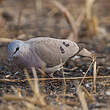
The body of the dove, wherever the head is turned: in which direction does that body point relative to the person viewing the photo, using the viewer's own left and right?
facing to the left of the viewer
